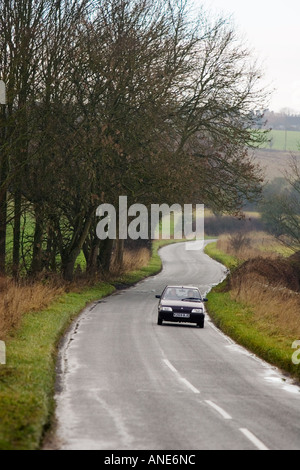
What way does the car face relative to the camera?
toward the camera

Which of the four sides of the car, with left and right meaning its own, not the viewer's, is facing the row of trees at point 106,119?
back
